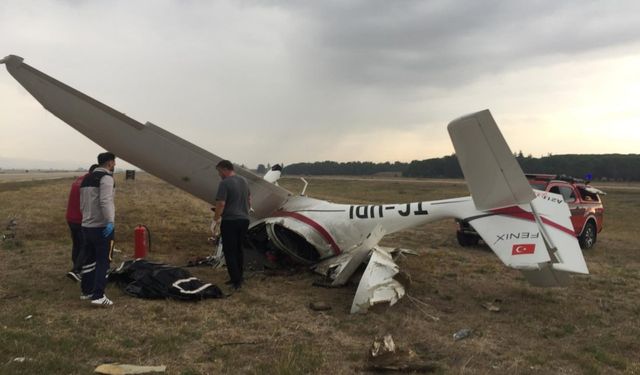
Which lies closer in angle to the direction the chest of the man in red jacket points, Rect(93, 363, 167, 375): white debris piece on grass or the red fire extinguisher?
the red fire extinguisher

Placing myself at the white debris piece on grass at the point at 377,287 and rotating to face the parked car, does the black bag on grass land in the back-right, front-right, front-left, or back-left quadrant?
back-left

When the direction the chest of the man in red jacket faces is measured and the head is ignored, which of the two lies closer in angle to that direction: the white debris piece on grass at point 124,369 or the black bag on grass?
the black bag on grass

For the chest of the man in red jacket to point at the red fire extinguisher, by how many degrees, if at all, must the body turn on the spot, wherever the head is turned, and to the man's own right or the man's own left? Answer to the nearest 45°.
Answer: approximately 45° to the man's own left

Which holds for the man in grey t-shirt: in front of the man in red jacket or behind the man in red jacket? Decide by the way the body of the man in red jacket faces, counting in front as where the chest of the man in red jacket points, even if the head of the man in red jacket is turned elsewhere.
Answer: in front

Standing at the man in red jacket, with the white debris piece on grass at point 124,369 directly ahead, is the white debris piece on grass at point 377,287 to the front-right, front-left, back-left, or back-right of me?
front-left

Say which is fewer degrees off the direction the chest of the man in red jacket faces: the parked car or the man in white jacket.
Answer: the parked car

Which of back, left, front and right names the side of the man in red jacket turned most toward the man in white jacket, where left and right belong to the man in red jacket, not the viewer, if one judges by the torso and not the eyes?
right

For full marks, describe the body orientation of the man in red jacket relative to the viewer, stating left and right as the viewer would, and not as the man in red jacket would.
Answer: facing to the right of the viewer

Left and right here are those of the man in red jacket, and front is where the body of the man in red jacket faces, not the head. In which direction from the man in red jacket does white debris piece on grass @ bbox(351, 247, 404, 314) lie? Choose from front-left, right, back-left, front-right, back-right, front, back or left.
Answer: front-right

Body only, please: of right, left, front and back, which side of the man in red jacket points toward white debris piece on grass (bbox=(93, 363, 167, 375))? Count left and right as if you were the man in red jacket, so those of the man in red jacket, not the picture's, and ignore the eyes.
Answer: right

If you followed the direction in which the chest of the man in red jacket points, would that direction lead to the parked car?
yes
